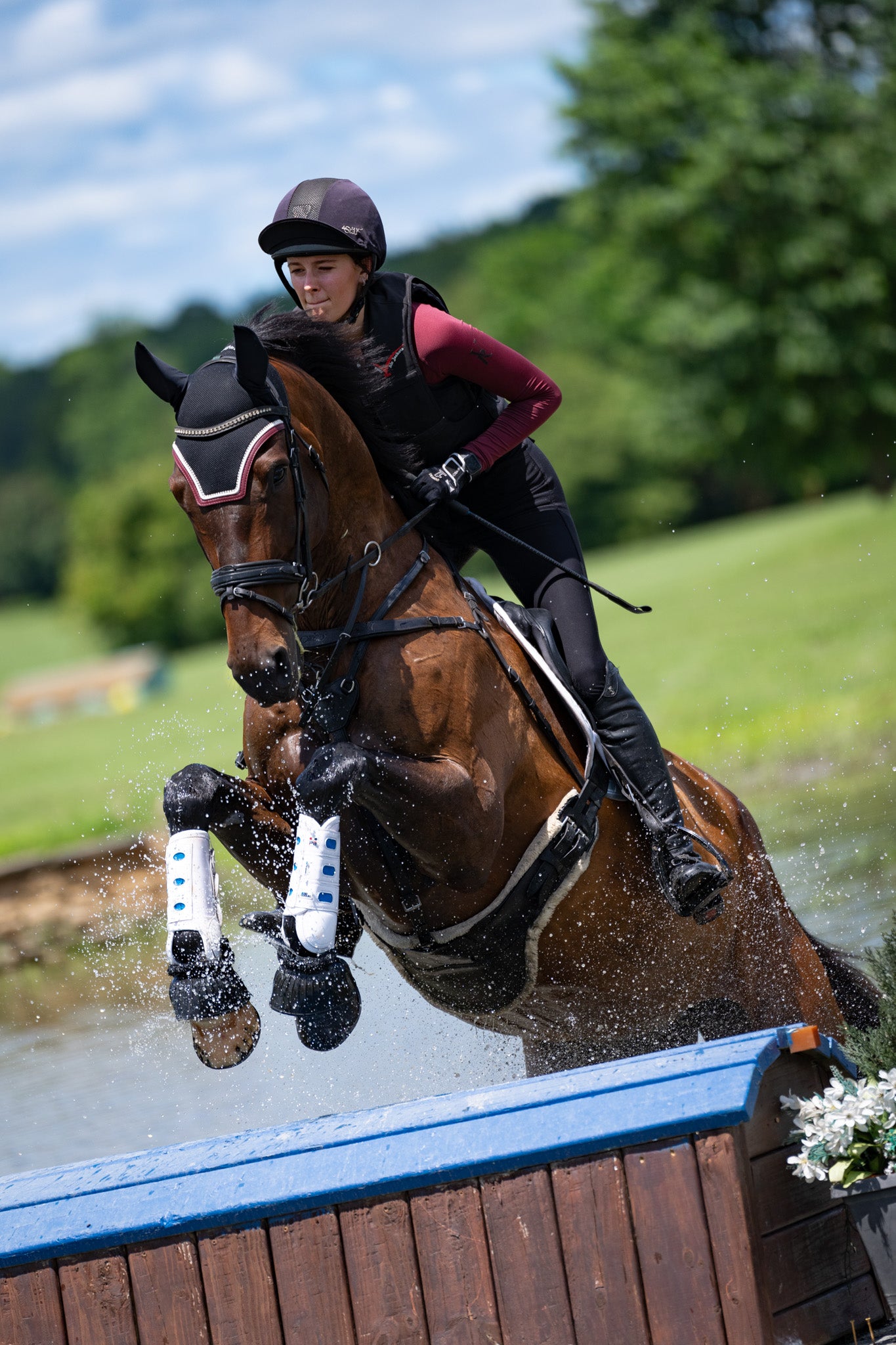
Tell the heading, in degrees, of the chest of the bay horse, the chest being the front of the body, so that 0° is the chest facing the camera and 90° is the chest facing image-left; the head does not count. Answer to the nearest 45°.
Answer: approximately 45°

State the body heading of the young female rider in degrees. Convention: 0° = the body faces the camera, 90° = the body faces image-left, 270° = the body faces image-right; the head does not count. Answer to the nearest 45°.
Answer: approximately 45°

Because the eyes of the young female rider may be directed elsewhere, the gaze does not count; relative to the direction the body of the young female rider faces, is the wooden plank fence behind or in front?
in front

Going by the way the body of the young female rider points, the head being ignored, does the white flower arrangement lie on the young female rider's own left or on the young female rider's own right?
on the young female rider's own left

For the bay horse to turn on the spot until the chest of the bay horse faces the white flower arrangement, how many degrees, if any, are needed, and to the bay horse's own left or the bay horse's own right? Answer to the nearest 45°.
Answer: approximately 90° to the bay horse's own left

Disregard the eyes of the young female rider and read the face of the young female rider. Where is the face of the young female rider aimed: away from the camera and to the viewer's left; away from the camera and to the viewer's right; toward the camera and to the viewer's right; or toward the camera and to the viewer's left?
toward the camera and to the viewer's left
